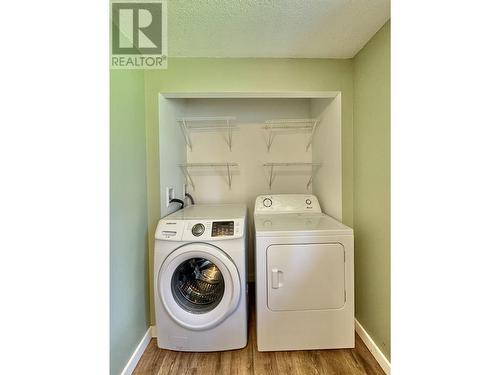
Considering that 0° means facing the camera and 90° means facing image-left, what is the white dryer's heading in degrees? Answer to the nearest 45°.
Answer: approximately 0°

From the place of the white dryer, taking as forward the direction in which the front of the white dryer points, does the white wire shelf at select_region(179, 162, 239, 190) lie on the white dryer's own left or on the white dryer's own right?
on the white dryer's own right

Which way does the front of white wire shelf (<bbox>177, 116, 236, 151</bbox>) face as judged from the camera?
facing the viewer

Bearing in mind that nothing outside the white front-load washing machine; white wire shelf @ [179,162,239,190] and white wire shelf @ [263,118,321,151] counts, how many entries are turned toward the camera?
3

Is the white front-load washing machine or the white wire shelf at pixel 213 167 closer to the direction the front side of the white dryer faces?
the white front-load washing machine

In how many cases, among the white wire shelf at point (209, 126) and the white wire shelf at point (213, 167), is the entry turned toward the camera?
2

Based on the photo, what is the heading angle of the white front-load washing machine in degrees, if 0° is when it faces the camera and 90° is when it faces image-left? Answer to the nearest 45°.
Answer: approximately 0°

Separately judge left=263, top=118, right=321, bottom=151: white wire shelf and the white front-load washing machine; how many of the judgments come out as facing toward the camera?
2
